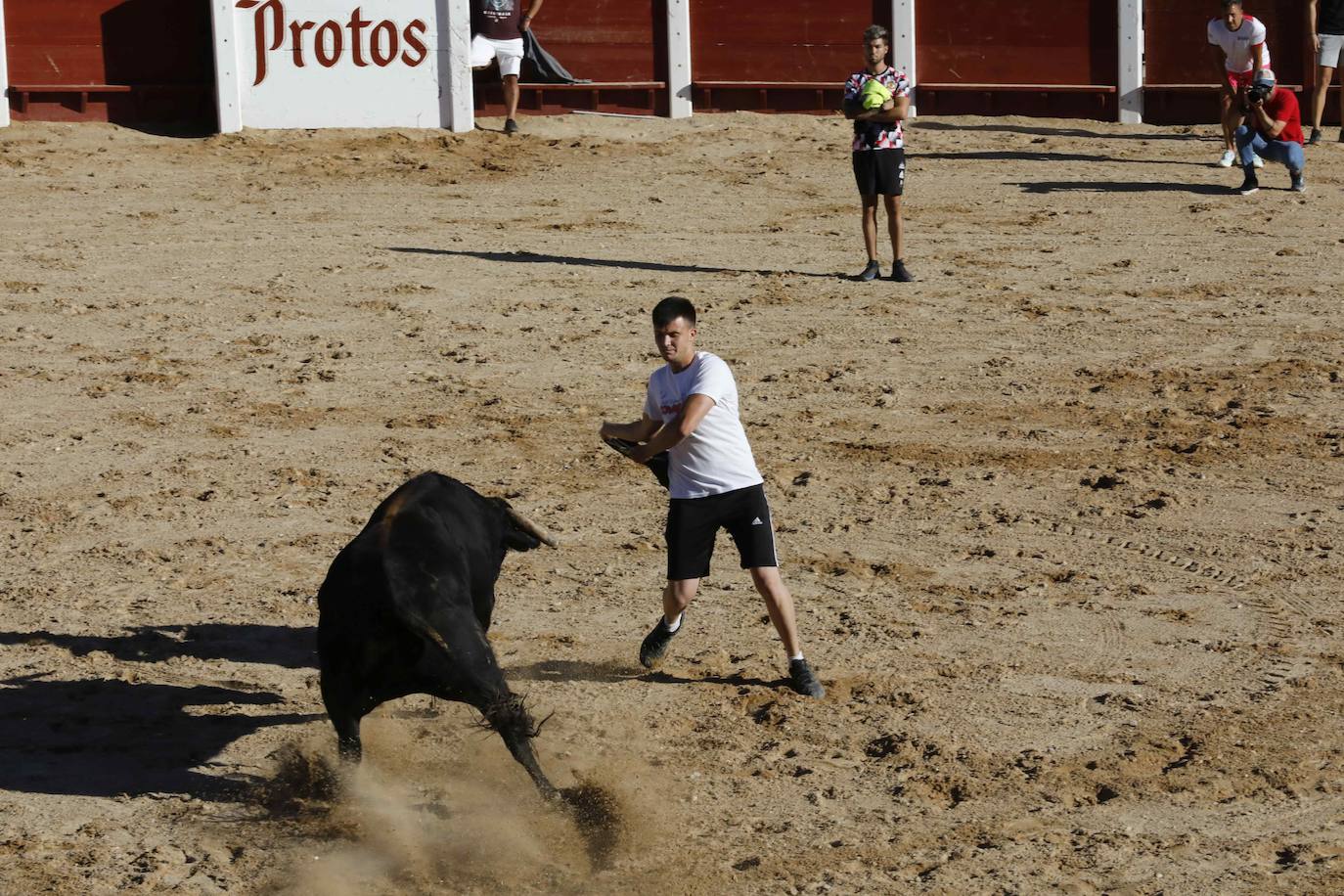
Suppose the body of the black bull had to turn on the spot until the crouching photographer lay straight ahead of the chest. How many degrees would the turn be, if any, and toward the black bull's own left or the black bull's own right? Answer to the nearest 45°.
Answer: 0° — it already faces them

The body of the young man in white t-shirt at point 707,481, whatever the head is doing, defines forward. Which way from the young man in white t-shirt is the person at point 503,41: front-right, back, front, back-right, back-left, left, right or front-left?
back-right

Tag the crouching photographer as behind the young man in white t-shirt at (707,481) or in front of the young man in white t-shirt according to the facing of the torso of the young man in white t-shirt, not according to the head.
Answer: behind

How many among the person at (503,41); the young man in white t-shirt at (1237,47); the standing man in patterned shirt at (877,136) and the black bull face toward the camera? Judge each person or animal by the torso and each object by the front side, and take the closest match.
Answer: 3

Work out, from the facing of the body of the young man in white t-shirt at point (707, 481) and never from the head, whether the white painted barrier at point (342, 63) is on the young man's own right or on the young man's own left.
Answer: on the young man's own right

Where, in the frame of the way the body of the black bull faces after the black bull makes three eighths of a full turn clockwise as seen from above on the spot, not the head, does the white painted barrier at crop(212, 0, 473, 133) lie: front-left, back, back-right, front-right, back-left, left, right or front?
back

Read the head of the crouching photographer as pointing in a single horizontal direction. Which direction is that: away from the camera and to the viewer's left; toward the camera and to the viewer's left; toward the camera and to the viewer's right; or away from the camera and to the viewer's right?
toward the camera and to the viewer's left

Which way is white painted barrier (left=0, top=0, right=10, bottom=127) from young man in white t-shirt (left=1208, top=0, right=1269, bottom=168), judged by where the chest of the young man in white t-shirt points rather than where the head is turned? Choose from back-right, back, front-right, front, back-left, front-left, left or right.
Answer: right

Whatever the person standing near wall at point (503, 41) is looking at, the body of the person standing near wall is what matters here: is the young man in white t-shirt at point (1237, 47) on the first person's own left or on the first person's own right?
on the first person's own left

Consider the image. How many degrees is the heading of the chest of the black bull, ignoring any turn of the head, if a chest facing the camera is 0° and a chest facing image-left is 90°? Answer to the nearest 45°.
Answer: approximately 225°

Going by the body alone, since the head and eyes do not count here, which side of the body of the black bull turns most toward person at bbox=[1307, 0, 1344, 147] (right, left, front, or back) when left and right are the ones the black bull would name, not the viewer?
front
